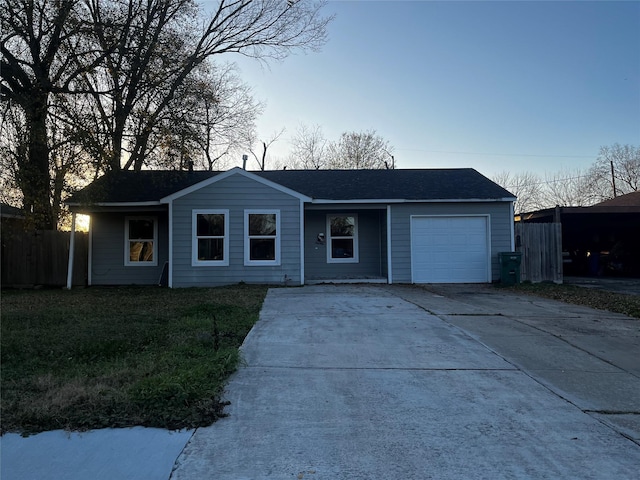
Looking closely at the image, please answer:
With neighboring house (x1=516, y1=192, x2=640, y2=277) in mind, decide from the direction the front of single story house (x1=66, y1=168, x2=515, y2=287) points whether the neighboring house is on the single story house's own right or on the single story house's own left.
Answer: on the single story house's own left

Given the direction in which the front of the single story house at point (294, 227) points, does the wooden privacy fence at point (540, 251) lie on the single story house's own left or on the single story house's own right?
on the single story house's own left

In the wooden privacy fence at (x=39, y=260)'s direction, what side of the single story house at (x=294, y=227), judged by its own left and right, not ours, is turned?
right

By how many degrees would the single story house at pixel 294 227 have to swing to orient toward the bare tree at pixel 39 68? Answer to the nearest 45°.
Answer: approximately 45° to its right

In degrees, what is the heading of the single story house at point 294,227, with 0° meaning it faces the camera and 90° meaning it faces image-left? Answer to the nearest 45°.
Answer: approximately 0°
